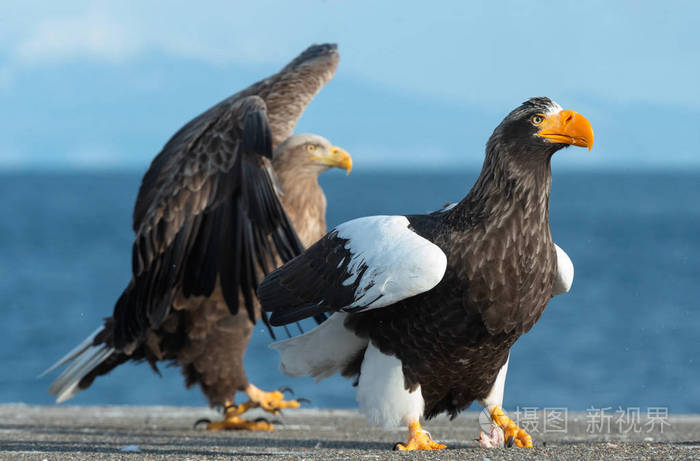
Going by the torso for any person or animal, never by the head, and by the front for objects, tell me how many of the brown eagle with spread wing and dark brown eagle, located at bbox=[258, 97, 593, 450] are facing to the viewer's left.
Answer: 0

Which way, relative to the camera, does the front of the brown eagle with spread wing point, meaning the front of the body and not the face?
to the viewer's right

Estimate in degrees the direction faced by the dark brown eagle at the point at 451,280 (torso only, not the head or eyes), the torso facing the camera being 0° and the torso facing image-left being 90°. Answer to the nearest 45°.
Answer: approximately 315°

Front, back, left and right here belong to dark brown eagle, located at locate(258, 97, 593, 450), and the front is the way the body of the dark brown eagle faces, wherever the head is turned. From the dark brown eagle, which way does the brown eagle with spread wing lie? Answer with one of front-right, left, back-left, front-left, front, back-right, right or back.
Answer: back
